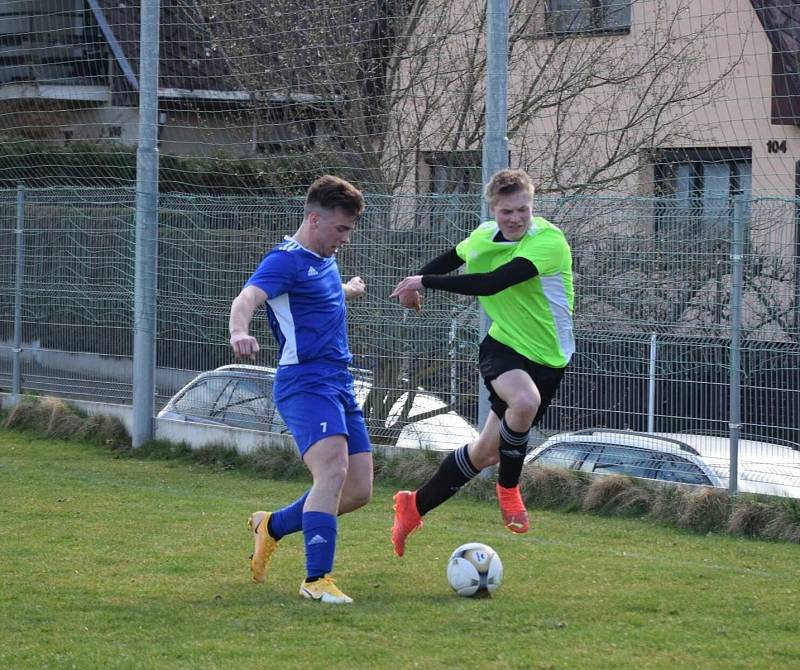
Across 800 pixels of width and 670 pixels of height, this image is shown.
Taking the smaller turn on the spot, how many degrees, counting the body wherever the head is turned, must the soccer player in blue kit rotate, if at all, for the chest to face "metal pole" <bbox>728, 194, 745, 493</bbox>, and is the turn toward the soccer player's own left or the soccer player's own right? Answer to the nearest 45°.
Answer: approximately 90° to the soccer player's own left

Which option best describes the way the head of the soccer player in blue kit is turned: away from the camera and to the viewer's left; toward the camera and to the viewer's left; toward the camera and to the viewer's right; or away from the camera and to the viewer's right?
toward the camera and to the viewer's right

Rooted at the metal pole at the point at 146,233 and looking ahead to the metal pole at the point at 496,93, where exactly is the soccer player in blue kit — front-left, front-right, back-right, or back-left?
front-right

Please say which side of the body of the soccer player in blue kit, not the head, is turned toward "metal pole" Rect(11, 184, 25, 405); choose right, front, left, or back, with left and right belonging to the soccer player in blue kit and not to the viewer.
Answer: back

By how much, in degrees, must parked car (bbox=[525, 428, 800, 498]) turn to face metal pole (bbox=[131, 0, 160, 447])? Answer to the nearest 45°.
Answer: approximately 135° to its right

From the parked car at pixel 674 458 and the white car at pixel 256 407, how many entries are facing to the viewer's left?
0

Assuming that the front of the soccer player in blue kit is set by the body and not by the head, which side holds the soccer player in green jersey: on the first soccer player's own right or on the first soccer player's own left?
on the first soccer player's own left

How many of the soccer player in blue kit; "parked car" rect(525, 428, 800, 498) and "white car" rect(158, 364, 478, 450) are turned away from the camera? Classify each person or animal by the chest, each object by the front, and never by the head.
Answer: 0

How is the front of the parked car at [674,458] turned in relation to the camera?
facing the viewer and to the right of the viewer

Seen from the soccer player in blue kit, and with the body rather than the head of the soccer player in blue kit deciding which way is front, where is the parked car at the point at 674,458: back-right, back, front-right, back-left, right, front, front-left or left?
left
